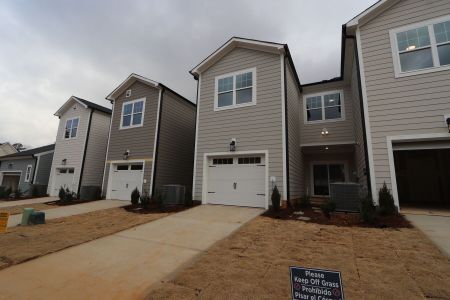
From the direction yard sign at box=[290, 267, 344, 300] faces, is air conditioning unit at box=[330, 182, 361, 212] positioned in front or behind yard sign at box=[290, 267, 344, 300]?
behind

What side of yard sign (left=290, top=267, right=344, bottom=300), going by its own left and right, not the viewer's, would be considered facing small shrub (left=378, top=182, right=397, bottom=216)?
back

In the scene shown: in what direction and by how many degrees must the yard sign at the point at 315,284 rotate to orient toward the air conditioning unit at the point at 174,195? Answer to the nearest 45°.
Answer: approximately 135° to its right

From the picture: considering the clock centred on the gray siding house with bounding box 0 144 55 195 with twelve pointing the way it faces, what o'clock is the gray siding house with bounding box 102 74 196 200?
the gray siding house with bounding box 102 74 196 200 is roughly at 10 o'clock from the gray siding house with bounding box 0 144 55 195.

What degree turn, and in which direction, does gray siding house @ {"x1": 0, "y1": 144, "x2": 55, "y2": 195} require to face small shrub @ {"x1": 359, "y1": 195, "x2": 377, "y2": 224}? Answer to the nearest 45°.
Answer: approximately 45° to its left
